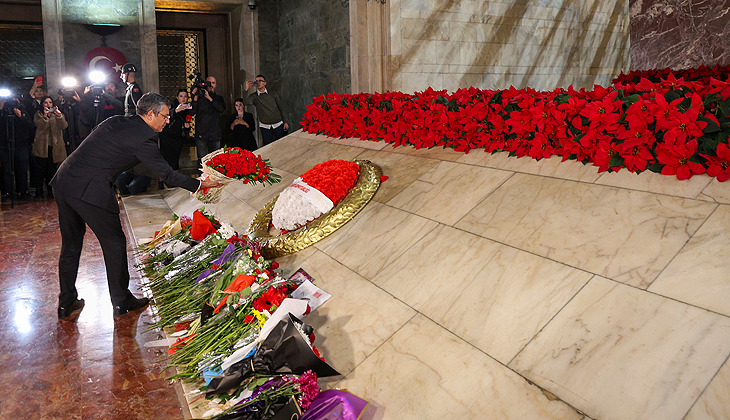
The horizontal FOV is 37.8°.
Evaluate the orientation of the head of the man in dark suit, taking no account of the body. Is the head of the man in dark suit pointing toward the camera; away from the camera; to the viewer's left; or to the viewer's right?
to the viewer's right

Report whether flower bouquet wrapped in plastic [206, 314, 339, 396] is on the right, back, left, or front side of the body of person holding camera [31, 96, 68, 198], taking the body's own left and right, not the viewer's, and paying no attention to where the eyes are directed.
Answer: front

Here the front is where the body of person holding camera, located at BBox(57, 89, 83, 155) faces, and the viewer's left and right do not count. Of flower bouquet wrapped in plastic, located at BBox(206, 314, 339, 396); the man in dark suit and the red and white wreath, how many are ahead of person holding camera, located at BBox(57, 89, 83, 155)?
3

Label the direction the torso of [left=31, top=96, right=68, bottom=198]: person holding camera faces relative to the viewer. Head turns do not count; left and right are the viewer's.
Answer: facing the viewer

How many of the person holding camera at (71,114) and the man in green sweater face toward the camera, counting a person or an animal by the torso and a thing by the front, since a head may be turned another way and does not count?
2

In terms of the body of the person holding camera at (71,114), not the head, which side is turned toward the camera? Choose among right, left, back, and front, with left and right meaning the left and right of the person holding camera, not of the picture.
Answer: front

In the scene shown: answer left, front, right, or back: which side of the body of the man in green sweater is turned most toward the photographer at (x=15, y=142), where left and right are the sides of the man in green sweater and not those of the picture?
right

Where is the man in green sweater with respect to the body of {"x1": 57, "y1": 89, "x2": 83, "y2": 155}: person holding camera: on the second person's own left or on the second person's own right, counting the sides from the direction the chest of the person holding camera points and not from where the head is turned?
on the second person's own left
